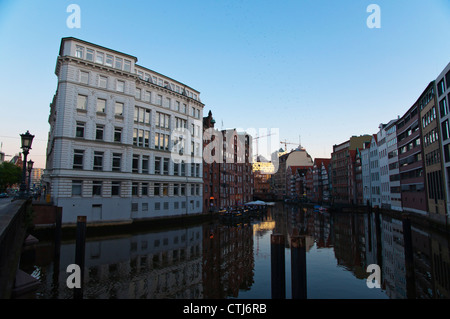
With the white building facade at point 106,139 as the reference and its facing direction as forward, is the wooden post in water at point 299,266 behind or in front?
in front

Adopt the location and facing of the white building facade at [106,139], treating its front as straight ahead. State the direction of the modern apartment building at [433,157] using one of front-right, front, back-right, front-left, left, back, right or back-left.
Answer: front-left

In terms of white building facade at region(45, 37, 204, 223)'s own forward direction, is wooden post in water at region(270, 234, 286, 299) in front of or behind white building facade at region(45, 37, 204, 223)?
in front

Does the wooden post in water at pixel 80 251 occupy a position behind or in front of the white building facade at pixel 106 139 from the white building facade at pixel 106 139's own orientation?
in front

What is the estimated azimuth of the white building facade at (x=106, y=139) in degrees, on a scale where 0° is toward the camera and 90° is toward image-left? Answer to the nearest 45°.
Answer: approximately 315°
